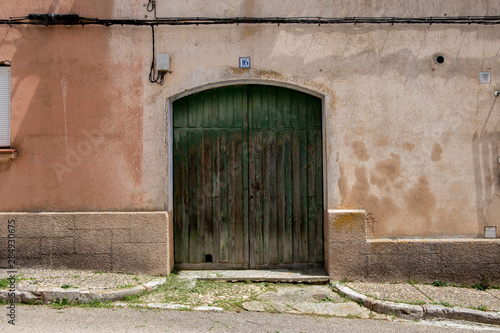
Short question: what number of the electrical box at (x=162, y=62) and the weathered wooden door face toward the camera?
2

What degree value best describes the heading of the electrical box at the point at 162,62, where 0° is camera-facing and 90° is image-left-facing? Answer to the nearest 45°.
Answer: approximately 0°

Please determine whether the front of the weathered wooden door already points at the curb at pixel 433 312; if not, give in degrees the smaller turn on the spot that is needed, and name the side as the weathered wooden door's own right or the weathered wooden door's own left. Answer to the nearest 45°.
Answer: approximately 45° to the weathered wooden door's own left

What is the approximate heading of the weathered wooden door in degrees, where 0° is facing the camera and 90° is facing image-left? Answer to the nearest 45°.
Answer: approximately 0°
